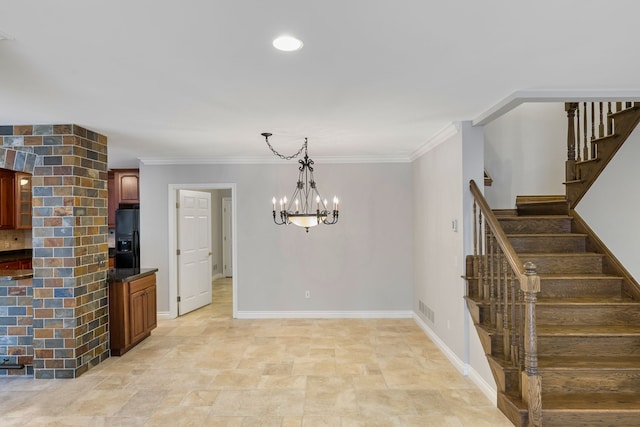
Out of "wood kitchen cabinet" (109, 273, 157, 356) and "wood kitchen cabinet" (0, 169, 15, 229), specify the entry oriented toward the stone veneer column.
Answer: "wood kitchen cabinet" (0, 169, 15, 229)

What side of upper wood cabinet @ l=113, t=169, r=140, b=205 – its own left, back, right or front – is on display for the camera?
front

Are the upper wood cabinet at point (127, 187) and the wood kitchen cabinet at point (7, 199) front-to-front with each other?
no

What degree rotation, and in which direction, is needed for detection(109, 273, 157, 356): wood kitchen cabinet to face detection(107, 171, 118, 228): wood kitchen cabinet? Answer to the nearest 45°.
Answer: approximately 135° to its left

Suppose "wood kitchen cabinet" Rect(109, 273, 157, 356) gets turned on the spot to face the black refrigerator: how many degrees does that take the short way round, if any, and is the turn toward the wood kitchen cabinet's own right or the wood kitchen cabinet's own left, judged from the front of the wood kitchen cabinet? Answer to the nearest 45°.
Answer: approximately 135° to the wood kitchen cabinet's own left

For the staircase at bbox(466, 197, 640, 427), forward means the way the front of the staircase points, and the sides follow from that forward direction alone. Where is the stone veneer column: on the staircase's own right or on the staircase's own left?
on the staircase's own right

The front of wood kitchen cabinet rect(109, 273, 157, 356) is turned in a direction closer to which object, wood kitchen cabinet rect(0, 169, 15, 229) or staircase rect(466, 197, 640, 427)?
the staircase

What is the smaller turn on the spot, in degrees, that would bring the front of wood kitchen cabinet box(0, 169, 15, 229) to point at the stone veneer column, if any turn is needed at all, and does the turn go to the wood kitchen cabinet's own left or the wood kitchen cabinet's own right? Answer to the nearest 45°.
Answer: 0° — it already faces it

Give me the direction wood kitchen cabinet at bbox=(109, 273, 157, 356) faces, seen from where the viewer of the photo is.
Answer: facing the viewer and to the right of the viewer

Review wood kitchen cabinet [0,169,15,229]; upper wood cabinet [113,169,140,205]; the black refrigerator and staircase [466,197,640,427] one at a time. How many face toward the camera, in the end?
4

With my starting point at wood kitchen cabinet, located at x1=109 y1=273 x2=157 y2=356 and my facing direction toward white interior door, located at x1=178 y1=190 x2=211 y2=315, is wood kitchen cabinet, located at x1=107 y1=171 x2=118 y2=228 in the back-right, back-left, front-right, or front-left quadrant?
front-left

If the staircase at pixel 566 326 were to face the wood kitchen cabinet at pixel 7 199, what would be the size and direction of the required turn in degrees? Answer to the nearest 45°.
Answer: approximately 90° to its right

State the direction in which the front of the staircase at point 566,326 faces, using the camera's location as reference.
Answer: facing the viewer

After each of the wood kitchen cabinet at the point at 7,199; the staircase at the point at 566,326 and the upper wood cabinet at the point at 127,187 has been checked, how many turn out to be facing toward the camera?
3
